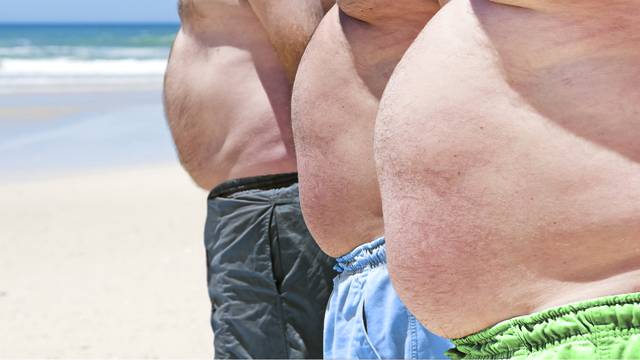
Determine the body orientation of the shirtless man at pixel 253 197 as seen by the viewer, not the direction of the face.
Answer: to the viewer's left

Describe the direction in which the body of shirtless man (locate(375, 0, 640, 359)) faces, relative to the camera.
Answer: to the viewer's left

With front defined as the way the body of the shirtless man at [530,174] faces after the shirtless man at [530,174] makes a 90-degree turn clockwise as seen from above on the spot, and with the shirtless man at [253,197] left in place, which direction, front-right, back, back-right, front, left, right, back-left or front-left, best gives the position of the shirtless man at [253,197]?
front-left

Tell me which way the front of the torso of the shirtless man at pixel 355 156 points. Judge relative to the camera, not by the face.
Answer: to the viewer's left
